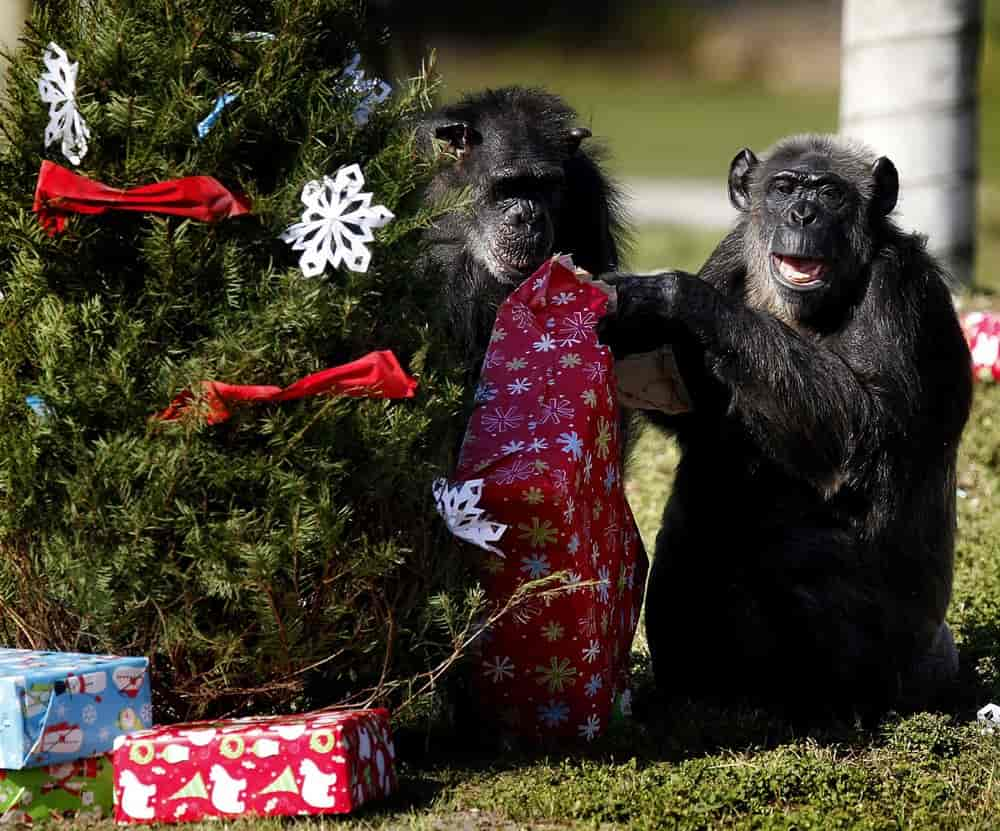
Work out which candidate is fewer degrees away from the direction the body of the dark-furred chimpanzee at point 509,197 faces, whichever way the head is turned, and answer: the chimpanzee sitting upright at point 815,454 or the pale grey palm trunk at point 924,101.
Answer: the chimpanzee sitting upright

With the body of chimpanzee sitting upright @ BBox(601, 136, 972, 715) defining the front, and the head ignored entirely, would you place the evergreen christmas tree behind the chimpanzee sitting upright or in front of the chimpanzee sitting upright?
in front

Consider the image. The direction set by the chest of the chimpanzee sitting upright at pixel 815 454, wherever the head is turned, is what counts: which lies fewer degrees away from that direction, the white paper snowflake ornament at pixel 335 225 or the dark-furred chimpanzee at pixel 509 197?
the white paper snowflake ornament

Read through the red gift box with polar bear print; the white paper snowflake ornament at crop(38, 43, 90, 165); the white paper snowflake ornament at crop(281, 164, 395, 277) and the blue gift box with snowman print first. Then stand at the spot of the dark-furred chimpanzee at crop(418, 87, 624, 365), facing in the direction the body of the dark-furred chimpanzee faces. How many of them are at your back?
0

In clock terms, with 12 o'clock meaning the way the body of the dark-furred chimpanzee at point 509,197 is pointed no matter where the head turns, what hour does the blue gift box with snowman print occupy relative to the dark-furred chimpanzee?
The blue gift box with snowman print is roughly at 1 o'clock from the dark-furred chimpanzee.

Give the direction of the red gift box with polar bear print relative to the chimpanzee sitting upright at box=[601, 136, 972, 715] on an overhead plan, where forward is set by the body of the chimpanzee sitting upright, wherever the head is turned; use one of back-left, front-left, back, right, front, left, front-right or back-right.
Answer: front

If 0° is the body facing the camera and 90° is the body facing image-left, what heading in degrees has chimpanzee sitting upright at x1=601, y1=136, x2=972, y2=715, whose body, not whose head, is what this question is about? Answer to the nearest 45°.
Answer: approximately 45°

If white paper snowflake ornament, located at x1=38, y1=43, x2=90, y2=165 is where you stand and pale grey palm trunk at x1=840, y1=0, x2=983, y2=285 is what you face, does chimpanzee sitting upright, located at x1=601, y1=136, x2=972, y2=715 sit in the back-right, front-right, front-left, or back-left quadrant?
front-right

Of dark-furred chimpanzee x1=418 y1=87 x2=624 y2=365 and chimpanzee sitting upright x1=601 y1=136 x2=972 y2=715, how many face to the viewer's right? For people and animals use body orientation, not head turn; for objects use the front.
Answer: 0

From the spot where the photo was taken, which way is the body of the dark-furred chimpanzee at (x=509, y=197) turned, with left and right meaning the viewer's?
facing the viewer

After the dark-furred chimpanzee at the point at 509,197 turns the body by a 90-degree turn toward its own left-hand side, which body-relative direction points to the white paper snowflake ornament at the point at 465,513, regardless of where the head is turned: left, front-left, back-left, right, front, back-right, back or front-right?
right

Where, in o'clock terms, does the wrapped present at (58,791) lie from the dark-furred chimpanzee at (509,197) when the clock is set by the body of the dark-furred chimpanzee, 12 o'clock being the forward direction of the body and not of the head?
The wrapped present is roughly at 1 o'clock from the dark-furred chimpanzee.
